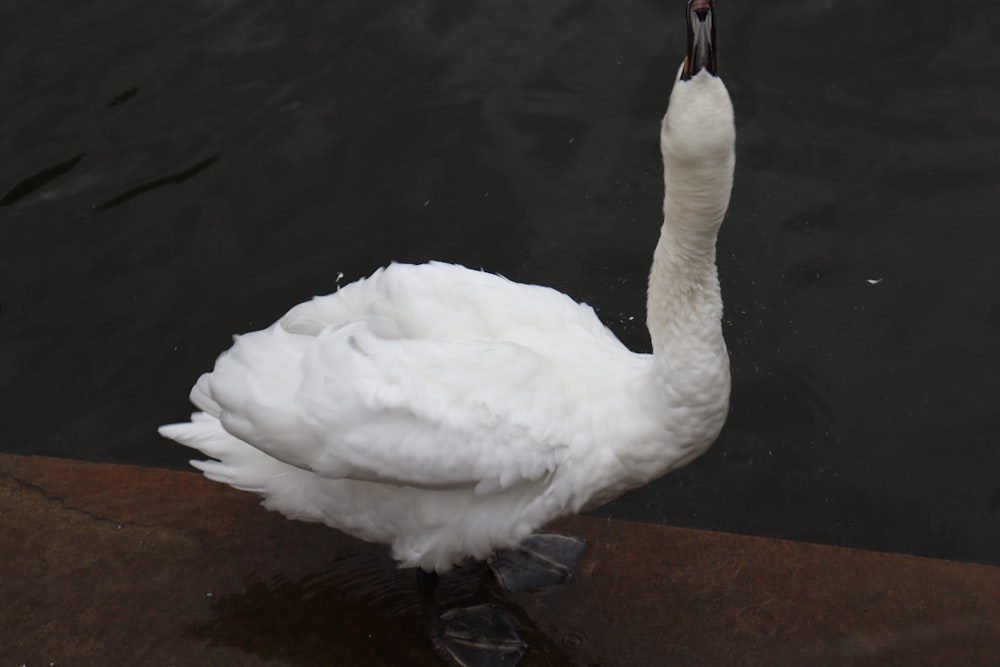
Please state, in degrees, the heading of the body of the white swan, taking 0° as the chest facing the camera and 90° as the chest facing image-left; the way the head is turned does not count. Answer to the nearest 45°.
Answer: approximately 270°
